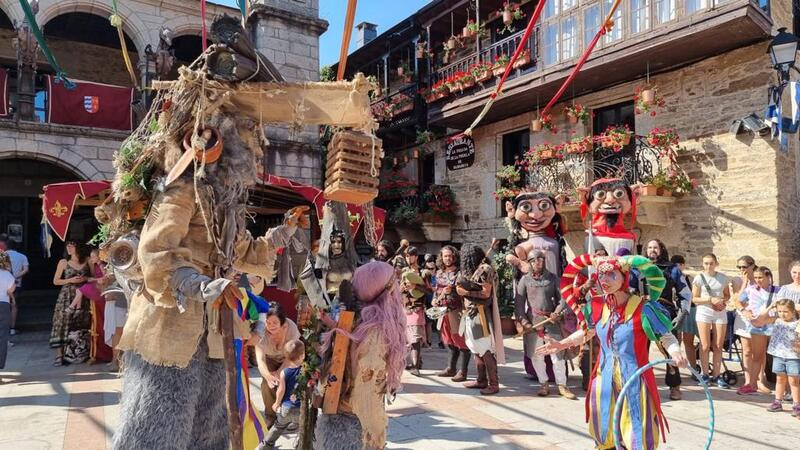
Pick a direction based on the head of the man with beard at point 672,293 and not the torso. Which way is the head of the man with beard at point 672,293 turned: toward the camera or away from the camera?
toward the camera

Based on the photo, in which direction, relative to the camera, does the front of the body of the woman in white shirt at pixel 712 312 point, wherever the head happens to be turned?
toward the camera

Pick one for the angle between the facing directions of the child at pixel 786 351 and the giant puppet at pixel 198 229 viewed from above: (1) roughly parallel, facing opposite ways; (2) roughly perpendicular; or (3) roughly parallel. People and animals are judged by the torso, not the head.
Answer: roughly perpendicular

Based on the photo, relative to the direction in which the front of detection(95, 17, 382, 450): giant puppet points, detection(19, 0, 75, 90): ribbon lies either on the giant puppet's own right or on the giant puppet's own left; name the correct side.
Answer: on the giant puppet's own left

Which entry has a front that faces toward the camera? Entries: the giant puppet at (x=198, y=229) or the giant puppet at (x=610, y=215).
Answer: the giant puppet at (x=610, y=215)

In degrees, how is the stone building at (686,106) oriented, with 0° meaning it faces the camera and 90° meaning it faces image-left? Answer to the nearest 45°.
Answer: approximately 45°

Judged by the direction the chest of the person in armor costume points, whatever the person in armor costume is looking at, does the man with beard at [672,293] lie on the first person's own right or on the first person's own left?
on the first person's own left

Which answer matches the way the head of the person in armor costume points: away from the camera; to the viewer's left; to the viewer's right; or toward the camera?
toward the camera

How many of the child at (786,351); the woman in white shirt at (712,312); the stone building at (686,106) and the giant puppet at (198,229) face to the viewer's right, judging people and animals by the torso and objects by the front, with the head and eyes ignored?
1

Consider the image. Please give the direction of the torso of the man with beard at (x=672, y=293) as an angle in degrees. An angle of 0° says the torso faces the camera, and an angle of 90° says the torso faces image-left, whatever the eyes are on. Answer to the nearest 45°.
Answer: approximately 45°

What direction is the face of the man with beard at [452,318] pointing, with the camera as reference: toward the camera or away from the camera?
toward the camera

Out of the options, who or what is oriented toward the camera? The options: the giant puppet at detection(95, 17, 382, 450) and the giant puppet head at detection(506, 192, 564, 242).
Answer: the giant puppet head

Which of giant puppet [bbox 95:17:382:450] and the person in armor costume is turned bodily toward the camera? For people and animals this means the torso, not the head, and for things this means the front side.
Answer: the person in armor costume
